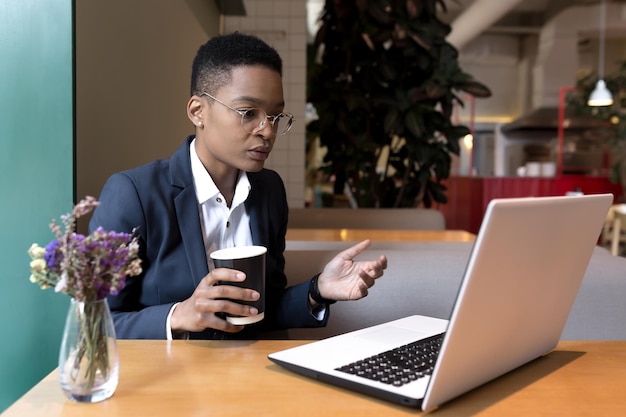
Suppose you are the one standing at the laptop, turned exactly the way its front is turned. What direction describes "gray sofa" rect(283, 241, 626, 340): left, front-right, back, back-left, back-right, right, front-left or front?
front-right

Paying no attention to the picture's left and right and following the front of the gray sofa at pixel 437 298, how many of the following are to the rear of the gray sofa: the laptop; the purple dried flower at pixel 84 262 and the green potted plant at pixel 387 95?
1

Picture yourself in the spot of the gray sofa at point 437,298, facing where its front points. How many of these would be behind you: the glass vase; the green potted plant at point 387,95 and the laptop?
1

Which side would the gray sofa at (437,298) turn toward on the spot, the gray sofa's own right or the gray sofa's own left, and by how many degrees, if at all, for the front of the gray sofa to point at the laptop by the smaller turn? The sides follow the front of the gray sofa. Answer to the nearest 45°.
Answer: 0° — it already faces it

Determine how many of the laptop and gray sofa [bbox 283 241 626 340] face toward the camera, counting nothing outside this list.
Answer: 1

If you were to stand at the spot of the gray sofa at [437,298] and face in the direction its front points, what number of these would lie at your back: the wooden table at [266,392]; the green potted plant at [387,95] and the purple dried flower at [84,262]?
1

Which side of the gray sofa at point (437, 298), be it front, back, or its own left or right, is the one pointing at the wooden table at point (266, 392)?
front

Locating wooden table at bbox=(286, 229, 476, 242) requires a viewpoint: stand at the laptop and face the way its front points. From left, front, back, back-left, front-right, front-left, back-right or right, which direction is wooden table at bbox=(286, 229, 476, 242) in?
front-right

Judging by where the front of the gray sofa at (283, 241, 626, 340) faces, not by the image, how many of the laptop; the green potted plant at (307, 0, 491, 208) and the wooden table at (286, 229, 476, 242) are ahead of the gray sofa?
1

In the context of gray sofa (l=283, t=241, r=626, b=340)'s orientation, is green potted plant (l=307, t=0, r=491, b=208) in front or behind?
behind

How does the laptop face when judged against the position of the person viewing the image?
facing away from the viewer and to the left of the viewer

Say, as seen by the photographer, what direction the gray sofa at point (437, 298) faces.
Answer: facing the viewer
